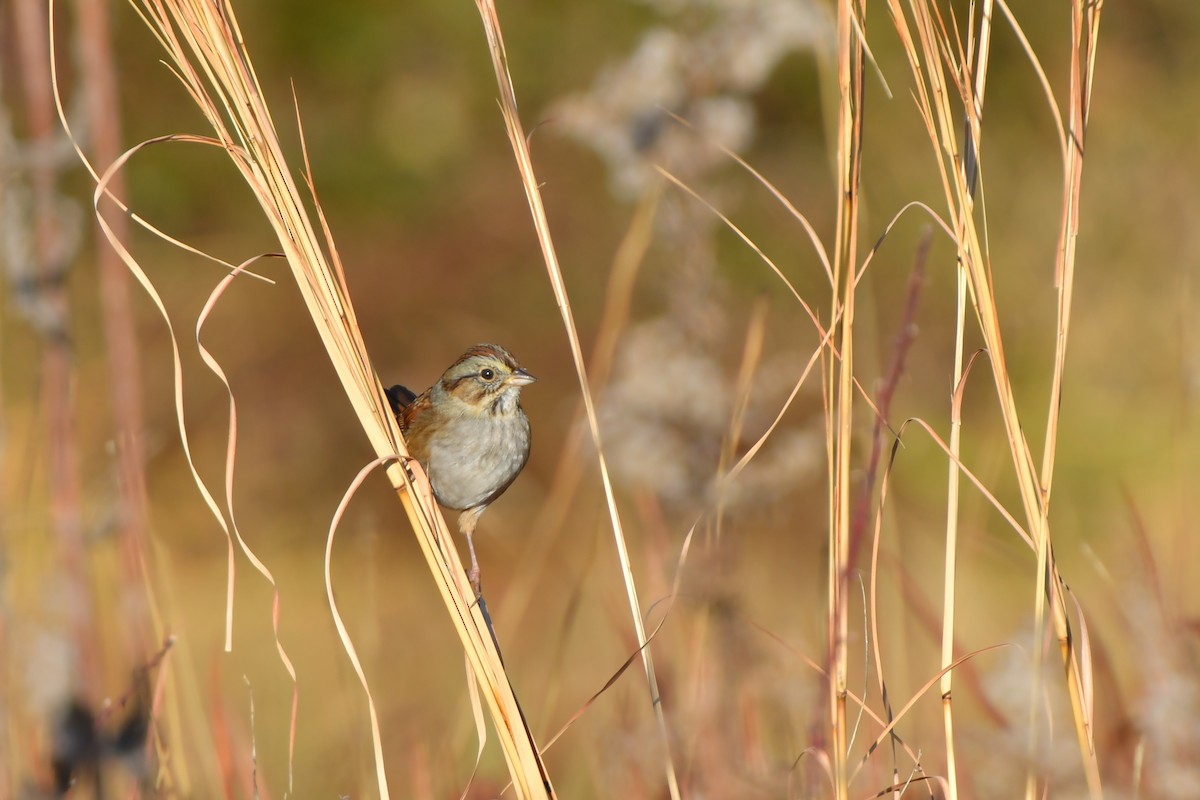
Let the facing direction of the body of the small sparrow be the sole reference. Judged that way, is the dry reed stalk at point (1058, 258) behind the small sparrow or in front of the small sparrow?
in front

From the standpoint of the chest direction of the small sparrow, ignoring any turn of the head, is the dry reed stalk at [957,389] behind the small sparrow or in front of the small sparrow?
in front

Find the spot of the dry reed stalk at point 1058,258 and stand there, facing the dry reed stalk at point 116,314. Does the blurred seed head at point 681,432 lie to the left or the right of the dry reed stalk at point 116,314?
right

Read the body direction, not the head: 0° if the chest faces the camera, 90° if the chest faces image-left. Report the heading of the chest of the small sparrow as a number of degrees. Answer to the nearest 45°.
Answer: approximately 315°

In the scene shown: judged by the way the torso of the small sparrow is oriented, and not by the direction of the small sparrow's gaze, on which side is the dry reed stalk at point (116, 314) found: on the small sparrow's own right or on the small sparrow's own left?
on the small sparrow's own right
